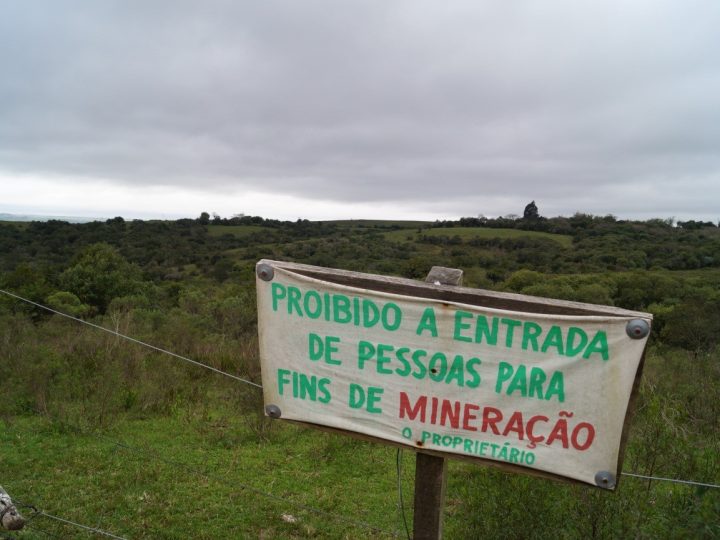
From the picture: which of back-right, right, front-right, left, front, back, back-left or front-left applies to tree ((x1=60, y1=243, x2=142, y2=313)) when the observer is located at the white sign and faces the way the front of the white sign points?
back-right

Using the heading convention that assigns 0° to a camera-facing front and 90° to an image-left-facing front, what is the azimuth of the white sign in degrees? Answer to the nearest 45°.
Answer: approximately 0°
